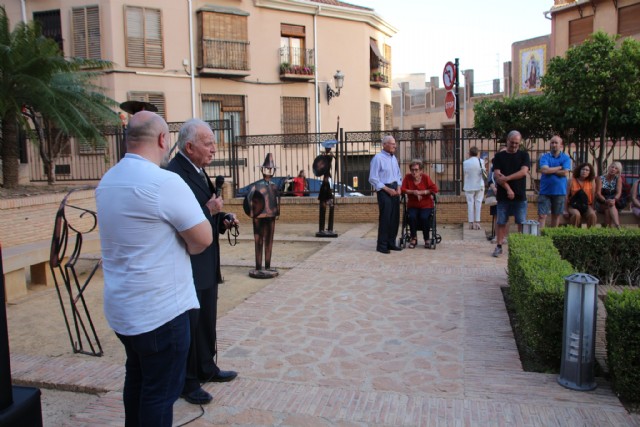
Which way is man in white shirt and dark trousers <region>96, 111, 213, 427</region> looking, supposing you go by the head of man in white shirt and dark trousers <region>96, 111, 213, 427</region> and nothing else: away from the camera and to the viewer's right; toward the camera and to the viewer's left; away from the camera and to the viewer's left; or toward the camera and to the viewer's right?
away from the camera and to the viewer's right

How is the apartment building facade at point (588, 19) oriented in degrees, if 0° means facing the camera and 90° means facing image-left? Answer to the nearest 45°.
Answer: approximately 45°

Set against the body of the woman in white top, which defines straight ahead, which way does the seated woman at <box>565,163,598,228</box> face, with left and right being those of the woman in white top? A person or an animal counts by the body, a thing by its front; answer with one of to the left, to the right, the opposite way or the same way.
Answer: the opposite way

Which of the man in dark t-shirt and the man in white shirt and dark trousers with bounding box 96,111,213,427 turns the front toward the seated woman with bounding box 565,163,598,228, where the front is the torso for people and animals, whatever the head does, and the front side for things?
the man in white shirt and dark trousers

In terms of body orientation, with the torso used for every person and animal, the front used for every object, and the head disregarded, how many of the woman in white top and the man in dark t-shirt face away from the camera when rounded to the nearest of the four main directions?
1

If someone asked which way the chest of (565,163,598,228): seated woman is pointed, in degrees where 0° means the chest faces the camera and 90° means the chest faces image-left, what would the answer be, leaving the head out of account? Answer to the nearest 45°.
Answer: approximately 0°

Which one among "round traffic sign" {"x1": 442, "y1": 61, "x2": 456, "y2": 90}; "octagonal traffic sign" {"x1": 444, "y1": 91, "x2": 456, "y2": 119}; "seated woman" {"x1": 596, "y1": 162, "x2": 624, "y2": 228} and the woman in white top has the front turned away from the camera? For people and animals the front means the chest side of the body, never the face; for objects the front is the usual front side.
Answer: the woman in white top

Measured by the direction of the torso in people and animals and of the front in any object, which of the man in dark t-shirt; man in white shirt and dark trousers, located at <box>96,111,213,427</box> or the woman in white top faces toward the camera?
the man in dark t-shirt

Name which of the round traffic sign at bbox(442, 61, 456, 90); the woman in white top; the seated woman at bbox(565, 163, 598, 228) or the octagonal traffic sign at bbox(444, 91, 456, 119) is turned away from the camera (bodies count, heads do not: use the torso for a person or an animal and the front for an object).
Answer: the woman in white top

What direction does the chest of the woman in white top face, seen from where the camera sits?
away from the camera

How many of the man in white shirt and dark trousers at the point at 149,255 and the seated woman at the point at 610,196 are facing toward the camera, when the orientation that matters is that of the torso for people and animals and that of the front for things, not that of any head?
1
